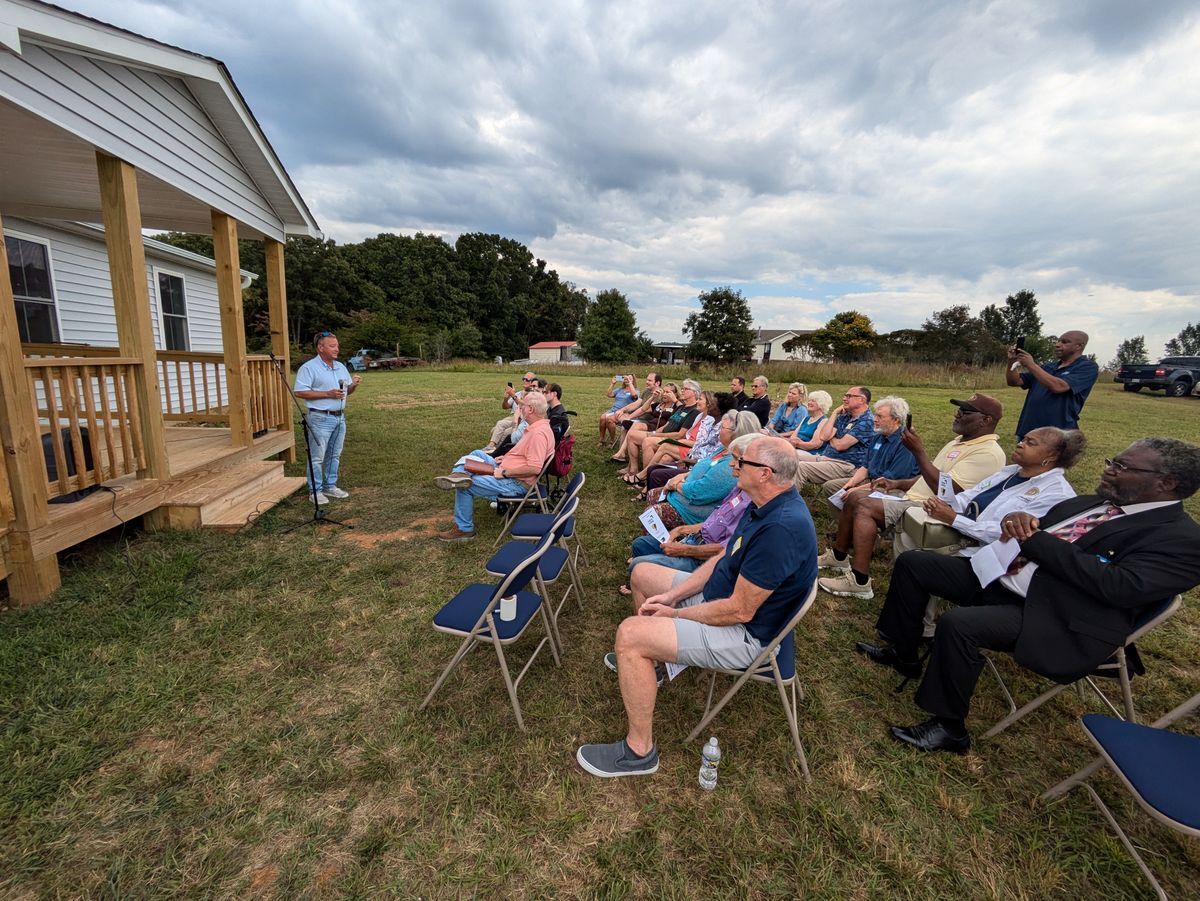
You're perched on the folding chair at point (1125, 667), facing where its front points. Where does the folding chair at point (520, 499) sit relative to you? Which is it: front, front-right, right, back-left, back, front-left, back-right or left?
front

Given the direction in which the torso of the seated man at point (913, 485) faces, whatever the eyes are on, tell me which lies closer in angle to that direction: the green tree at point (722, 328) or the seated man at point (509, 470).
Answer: the seated man

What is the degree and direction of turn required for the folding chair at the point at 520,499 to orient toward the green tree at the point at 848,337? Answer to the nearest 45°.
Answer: approximately 135° to its right

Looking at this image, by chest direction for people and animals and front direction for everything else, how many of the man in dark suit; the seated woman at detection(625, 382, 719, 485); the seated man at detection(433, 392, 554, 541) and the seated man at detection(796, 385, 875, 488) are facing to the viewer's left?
4

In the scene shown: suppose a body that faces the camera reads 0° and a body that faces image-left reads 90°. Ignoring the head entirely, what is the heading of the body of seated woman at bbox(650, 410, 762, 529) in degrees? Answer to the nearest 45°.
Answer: approximately 90°

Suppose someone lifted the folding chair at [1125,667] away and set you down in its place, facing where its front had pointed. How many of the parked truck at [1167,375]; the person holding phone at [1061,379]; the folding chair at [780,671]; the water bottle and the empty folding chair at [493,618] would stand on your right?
2

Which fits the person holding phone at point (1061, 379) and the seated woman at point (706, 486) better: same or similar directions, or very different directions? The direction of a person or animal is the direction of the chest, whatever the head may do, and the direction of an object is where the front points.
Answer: same or similar directions

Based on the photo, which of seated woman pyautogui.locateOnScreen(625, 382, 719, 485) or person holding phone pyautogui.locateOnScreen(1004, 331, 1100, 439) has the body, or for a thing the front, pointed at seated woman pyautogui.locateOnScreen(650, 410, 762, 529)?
the person holding phone

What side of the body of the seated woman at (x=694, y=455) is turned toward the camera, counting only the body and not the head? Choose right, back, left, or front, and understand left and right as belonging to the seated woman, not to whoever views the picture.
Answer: left

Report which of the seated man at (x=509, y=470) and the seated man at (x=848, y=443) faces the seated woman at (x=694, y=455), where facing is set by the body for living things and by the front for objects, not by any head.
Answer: the seated man at (x=848, y=443)

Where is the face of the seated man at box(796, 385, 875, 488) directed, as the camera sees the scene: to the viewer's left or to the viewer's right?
to the viewer's left

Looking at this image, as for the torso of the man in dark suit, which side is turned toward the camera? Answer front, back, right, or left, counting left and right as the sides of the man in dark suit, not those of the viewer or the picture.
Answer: left

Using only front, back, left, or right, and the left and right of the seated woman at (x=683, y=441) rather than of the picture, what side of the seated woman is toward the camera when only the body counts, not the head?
left

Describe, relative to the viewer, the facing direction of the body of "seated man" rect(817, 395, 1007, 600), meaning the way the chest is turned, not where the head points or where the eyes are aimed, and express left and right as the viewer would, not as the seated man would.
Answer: facing to the left of the viewer

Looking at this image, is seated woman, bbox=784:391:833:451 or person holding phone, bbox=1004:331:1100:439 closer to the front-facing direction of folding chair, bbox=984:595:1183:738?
the seated woman

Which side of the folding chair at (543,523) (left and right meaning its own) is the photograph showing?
left

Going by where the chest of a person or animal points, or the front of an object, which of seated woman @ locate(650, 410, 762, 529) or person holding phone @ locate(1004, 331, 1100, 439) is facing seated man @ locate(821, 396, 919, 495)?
the person holding phone

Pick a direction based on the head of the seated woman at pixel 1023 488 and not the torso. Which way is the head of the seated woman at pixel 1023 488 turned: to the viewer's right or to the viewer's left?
to the viewer's left

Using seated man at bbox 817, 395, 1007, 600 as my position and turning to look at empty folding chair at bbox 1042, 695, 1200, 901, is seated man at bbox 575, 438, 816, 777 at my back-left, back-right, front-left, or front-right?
front-right

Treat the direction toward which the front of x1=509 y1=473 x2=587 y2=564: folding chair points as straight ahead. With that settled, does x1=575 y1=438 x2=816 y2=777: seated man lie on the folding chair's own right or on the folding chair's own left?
on the folding chair's own left

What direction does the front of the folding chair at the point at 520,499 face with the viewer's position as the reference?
facing to the left of the viewer
